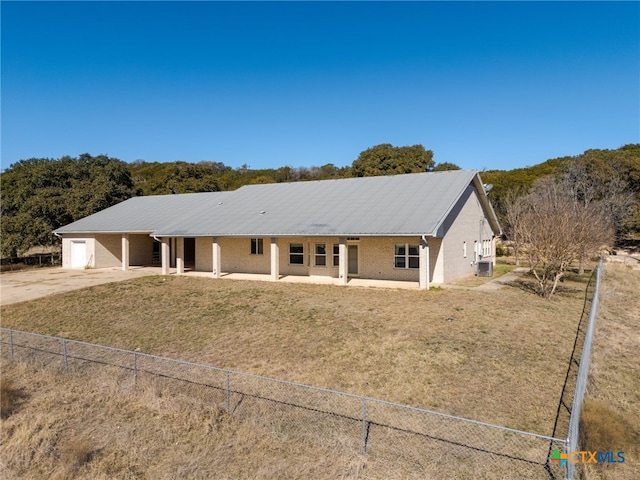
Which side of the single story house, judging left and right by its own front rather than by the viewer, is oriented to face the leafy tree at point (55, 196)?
right

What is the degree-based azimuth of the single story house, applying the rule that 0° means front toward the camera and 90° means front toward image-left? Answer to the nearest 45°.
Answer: approximately 45°

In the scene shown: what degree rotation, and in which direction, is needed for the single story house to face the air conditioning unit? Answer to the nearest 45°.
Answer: approximately 135° to its left

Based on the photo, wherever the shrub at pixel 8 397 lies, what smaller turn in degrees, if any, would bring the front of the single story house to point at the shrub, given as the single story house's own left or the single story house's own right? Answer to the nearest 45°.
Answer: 0° — it already faces it

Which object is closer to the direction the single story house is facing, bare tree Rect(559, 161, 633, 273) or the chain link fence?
the chain link fence

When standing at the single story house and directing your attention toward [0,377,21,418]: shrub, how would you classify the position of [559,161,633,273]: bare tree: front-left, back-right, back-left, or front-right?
back-left
